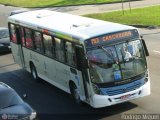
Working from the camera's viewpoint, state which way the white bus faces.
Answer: facing the viewer and to the right of the viewer

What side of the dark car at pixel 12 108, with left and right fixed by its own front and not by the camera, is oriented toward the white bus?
left

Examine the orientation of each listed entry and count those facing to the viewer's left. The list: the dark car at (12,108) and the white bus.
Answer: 0

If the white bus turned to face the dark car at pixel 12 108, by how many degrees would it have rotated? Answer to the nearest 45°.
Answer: approximately 90° to its right
